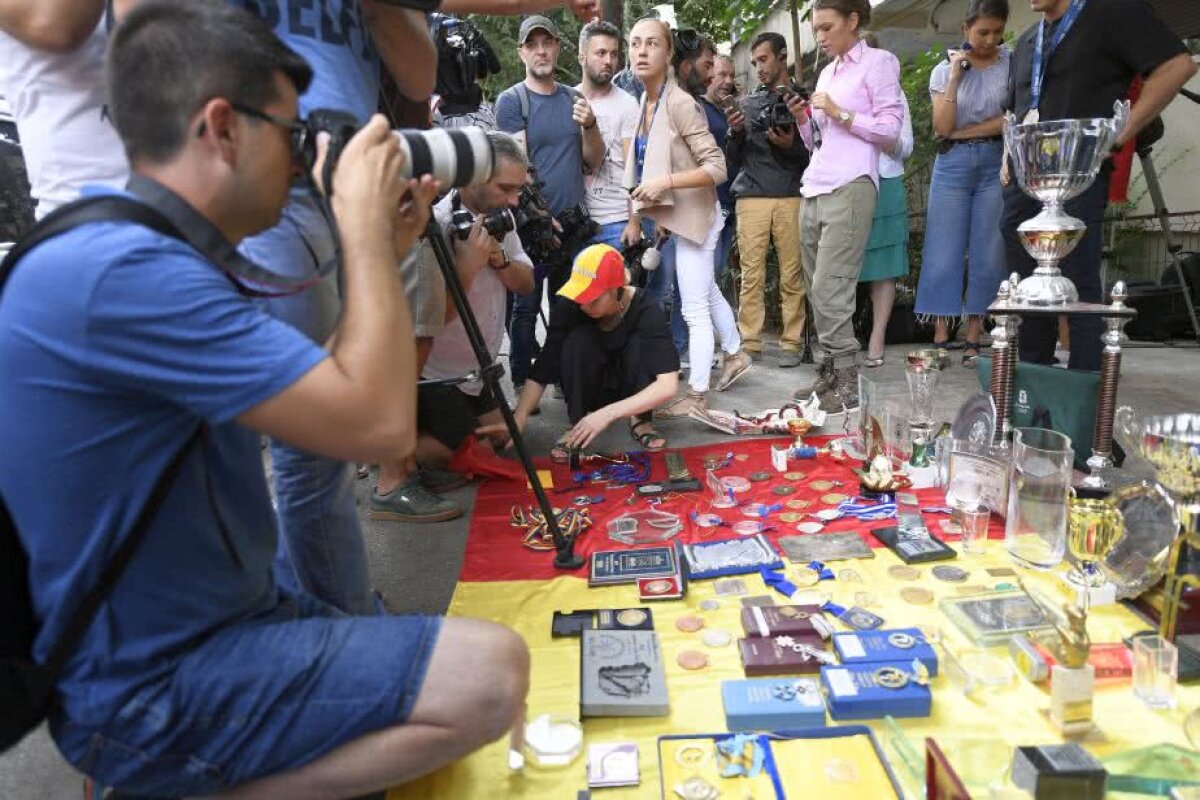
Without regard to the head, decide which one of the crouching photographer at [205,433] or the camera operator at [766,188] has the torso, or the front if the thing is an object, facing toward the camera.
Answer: the camera operator

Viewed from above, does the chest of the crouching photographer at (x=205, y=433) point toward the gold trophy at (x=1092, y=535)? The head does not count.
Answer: yes

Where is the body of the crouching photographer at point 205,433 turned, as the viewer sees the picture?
to the viewer's right

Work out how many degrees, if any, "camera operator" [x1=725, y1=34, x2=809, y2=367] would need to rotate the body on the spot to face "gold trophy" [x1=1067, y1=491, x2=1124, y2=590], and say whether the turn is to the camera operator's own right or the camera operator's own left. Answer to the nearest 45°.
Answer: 0° — they already face it

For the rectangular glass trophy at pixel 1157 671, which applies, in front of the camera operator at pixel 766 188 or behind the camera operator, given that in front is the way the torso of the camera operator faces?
in front

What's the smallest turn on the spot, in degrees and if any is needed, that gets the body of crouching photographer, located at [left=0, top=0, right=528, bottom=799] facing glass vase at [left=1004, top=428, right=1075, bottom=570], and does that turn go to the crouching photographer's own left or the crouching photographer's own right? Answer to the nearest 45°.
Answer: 0° — they already face it

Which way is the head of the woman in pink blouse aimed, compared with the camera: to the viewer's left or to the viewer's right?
to the viewer's left

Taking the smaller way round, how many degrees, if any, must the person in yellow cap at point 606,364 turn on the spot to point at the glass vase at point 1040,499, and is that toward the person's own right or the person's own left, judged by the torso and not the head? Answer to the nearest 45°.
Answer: approximately 90° to the person's own left

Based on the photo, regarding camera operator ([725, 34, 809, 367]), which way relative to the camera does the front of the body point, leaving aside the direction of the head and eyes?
toward the camera

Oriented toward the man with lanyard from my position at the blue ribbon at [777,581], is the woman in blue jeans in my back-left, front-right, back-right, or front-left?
front-left

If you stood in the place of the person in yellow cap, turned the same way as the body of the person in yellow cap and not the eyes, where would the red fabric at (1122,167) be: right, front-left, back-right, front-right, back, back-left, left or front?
back-left

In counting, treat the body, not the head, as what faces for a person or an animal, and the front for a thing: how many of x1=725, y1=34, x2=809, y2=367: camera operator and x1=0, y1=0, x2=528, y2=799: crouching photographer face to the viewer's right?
1

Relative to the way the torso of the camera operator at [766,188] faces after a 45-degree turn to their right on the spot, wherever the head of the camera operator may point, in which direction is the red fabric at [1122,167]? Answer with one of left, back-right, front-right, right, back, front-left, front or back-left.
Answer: left

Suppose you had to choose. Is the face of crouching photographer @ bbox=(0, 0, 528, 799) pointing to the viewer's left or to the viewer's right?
to the viewer's right

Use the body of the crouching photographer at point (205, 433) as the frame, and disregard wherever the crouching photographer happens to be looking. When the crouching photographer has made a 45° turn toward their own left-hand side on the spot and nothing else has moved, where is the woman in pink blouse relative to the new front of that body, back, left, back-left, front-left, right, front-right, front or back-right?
front

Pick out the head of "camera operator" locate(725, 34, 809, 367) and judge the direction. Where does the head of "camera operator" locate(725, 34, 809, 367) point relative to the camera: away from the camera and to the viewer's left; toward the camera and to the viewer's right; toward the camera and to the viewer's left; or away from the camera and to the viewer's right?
toward the camera and to the viewer's left

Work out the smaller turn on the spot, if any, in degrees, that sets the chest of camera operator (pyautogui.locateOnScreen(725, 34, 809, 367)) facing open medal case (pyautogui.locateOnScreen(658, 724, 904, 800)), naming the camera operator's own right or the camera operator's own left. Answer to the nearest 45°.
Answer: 0° — they already face it
